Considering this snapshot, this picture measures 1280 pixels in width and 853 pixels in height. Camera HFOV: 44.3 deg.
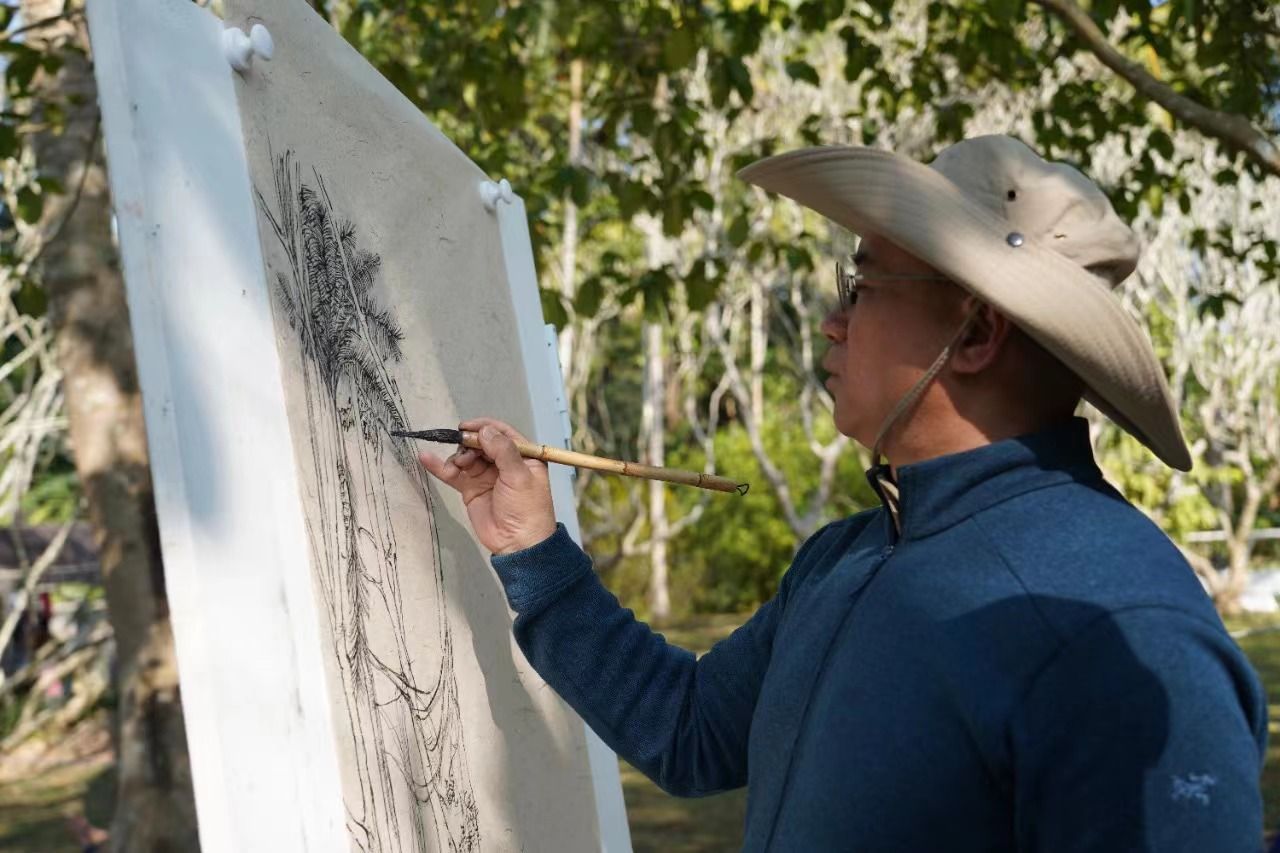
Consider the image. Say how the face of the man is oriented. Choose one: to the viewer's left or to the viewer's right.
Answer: to the viewer's left

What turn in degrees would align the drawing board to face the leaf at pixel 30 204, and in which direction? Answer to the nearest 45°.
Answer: approximately 135° to its left

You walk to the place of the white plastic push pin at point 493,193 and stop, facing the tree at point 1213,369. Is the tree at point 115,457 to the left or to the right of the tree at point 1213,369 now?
left

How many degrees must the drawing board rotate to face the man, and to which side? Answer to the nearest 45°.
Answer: approximately 45° to its left

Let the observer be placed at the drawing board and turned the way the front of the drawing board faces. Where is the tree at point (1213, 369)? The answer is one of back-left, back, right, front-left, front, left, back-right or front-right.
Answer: left

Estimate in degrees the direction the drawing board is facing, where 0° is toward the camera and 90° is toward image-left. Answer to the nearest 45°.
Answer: approximately 315°

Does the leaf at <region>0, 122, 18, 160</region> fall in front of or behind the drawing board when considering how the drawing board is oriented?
behind
